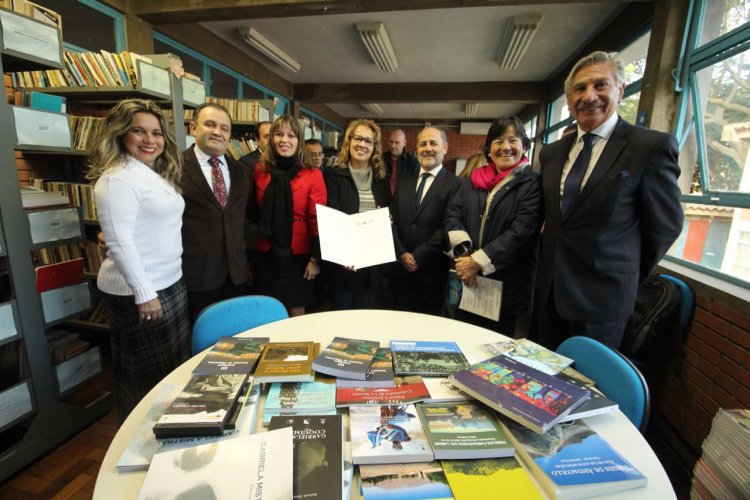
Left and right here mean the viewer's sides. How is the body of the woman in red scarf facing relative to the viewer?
facing the viewer and to the left of the viewer

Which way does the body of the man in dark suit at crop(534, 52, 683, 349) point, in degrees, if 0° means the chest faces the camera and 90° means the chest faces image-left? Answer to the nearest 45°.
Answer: approximately 45°

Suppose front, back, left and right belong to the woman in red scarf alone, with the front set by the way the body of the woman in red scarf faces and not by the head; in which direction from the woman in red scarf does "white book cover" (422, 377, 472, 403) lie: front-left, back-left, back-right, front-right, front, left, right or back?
front-left

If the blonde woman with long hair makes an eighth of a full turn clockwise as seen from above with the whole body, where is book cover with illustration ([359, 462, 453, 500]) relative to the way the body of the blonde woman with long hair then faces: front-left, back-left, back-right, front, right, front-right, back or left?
front-left

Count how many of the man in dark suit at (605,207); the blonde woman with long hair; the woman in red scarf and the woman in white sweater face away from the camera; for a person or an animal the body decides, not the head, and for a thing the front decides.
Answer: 0

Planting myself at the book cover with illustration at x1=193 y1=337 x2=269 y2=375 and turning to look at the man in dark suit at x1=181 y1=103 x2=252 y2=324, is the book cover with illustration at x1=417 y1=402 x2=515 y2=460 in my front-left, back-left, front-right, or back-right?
back-right

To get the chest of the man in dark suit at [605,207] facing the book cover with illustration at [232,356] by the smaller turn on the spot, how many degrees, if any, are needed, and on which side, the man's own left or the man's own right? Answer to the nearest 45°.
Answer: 0° — they already face it

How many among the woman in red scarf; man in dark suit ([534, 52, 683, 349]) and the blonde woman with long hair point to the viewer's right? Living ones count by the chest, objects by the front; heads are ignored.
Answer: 0

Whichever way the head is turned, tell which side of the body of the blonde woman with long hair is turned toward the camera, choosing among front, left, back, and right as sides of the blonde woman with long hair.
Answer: front

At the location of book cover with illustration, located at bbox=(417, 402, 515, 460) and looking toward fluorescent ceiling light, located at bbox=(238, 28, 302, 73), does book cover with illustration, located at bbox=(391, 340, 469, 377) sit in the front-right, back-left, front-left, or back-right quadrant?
front-right

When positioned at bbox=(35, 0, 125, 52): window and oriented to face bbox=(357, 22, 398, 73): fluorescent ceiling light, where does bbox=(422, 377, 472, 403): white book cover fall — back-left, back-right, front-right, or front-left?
front-right

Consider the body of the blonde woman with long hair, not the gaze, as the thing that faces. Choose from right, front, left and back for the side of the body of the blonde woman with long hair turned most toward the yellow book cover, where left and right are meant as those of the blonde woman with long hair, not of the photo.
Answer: front

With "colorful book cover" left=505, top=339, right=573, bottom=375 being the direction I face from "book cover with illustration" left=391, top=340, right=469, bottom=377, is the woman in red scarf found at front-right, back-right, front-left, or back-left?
front-left

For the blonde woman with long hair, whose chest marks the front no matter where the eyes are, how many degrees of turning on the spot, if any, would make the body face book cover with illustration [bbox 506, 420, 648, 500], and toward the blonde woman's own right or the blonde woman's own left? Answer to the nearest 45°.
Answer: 0° — they already face it

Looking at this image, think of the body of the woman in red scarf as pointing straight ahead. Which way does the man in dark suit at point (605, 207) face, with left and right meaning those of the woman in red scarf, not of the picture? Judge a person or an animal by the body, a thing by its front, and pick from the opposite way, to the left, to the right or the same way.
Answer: the same way

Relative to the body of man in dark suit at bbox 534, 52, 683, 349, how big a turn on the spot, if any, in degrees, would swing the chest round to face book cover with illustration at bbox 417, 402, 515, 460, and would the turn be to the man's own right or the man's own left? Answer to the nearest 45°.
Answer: approximately 45° to the man's own left

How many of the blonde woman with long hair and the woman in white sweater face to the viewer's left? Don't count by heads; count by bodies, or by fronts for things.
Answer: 0
